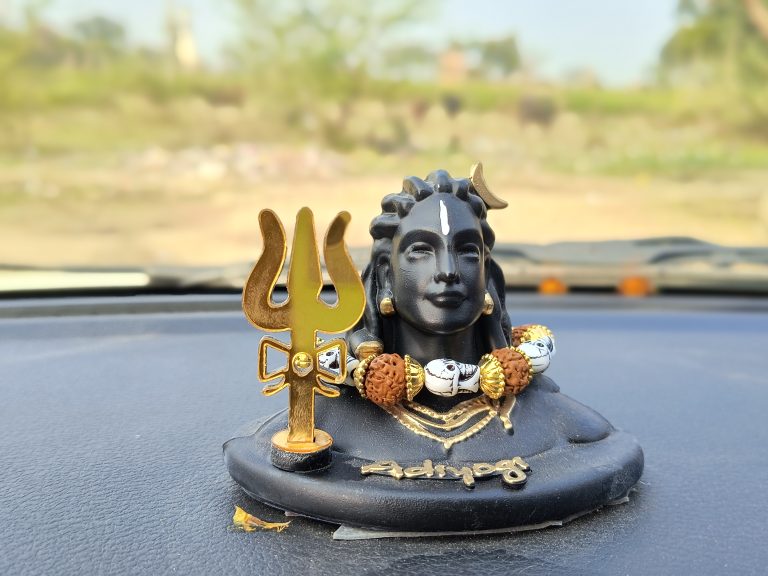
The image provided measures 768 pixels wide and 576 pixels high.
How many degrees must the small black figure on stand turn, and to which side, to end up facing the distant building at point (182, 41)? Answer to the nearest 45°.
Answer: approximately 135° to its right

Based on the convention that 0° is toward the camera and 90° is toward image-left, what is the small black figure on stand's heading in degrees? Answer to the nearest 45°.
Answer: approximately 0°

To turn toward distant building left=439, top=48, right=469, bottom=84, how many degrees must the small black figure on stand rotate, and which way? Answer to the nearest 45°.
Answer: approximately 180°

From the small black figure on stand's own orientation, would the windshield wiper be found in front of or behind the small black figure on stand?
behind

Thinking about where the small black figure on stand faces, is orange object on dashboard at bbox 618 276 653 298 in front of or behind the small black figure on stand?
behind

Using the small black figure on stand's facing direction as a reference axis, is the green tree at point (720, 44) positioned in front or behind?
behind
